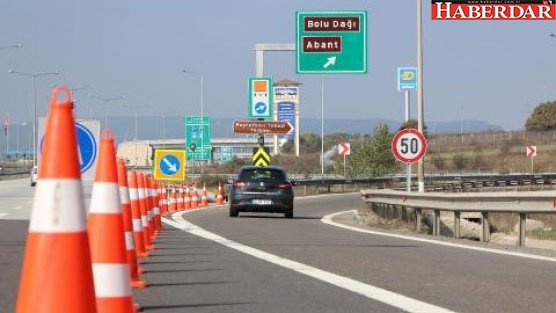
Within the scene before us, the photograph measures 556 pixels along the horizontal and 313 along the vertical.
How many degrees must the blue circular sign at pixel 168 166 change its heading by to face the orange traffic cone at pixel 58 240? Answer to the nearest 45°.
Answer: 0° — it already faces it

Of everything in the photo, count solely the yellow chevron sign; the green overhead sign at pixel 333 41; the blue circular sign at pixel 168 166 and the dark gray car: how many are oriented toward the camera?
3

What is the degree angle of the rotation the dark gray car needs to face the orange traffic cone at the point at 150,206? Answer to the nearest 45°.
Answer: approximately 180°

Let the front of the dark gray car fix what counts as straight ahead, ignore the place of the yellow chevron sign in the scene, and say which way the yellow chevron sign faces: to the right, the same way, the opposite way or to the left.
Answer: the opposite way

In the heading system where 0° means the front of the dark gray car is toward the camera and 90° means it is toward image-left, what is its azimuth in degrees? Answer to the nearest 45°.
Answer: approximately 180°

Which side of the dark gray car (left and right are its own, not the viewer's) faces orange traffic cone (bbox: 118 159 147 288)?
back

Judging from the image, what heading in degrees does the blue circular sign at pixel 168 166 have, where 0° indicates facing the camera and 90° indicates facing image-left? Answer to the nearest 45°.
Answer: approximately 0°

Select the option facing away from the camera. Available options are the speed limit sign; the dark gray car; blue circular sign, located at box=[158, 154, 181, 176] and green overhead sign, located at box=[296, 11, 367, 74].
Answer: the dark gray car

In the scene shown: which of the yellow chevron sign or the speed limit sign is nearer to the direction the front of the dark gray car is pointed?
the yellow chevron sign

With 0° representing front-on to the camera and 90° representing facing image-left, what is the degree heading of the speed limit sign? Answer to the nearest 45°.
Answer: approximately 0°

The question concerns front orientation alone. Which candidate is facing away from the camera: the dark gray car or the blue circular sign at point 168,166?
the dark gray car

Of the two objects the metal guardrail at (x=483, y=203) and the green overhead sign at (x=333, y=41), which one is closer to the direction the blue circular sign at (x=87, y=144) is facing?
the metal guardrail

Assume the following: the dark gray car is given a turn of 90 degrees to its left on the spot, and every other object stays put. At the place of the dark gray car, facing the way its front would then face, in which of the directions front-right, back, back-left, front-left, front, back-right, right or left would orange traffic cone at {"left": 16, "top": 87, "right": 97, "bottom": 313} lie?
left

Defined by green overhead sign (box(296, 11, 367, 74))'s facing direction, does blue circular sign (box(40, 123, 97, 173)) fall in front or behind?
in front
